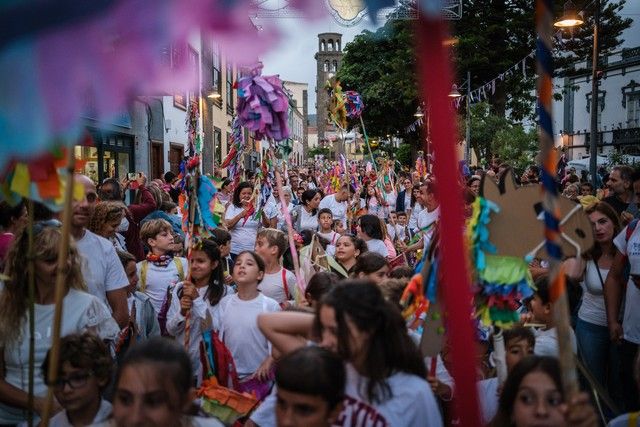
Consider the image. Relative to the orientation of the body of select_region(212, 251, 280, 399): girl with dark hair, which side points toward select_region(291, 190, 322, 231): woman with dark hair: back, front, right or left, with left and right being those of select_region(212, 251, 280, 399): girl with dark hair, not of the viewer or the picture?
back

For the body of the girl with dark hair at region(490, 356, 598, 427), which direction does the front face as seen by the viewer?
toward the camera

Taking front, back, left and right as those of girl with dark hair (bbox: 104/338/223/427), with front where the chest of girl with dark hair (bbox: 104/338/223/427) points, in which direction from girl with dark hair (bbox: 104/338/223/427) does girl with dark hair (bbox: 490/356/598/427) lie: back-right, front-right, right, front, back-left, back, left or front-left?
back-left

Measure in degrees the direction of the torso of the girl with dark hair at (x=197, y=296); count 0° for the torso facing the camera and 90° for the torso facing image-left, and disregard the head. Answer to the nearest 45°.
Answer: approximately 45°

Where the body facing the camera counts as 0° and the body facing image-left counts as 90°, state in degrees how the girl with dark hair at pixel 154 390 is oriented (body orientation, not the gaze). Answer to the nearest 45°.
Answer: approximately 45°

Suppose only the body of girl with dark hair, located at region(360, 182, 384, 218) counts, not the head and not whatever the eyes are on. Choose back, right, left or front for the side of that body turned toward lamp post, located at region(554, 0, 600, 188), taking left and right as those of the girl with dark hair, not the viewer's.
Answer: left

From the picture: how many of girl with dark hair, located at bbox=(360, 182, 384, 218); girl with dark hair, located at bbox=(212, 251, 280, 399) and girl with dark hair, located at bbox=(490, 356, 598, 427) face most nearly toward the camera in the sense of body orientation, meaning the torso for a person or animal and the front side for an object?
3

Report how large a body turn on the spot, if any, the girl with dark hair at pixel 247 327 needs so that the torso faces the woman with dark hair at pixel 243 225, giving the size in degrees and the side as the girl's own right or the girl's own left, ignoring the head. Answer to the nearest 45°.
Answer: approximately 180°

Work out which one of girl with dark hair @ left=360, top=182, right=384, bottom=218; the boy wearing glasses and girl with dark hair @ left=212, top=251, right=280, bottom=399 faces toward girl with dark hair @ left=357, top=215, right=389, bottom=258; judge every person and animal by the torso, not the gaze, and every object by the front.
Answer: girl with dark hair @ left=360, top=182, right=384, bottom=218

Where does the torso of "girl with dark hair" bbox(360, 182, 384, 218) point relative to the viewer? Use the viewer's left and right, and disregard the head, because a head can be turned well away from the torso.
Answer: facing the viewer

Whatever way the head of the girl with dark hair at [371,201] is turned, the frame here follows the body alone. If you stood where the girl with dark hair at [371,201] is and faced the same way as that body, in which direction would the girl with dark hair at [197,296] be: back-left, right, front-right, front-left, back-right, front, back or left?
front

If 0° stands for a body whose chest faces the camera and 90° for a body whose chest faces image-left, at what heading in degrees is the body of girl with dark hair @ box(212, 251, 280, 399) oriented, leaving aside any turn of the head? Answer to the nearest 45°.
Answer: approximately 0°

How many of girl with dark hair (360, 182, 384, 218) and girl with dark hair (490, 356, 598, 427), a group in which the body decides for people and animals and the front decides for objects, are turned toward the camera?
2
